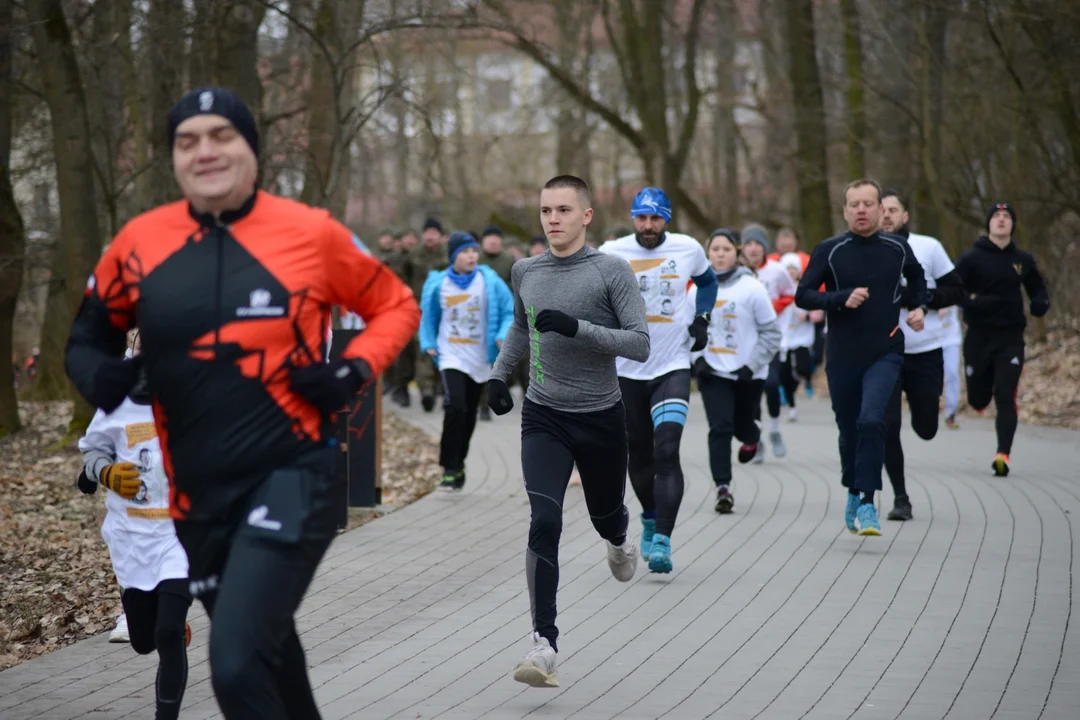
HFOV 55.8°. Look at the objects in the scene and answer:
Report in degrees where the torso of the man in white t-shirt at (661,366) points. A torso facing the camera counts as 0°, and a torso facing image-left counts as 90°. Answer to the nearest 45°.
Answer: approximately 0°

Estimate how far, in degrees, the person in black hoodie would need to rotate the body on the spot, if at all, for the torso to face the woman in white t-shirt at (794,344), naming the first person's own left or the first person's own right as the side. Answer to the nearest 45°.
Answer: approximately 135° to the first person's own right

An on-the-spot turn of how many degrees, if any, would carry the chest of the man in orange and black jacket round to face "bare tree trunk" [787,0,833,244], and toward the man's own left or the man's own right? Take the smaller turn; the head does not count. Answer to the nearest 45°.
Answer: approximately 135° to the man's own left

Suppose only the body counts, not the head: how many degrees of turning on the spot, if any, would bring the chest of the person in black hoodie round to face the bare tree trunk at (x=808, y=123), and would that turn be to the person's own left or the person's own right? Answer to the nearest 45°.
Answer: approximately 180°

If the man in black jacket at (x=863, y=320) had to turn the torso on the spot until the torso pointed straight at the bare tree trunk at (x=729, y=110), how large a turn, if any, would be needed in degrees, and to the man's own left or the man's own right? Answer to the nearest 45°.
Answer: approximately 180°

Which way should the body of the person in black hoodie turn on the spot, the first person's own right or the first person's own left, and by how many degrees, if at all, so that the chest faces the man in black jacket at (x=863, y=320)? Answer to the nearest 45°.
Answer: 0° — they already face them

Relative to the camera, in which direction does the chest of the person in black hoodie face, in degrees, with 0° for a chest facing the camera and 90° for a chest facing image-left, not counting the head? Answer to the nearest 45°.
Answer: approximately 0°
